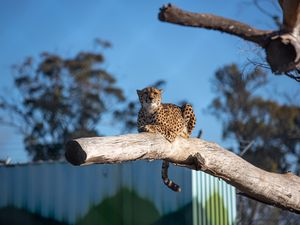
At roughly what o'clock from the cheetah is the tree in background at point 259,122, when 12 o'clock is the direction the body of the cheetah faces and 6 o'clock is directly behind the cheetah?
The tree in background is roughly at 5 o'clock from the cheetah.

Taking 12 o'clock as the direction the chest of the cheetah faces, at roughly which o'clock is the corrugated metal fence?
The corrugated metal fence is roughly at 4 o'clock from the cheetah.

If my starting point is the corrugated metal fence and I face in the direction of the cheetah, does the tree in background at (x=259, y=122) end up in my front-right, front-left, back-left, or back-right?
back-left

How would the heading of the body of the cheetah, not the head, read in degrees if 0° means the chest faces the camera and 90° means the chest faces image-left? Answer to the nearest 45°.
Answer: approximately 45°
